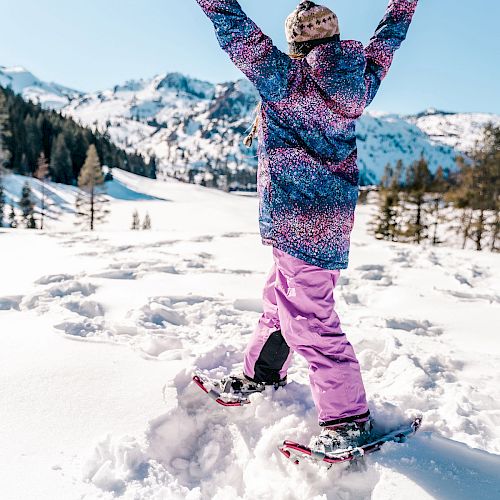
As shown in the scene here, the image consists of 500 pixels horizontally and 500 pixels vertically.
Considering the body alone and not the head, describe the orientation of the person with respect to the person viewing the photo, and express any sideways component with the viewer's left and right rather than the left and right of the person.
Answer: facing away from the viewer and to the left of the viewer

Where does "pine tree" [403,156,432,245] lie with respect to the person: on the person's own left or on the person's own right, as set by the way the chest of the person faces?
on the person's own right

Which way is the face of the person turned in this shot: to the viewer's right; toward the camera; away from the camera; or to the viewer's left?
away from the camera
